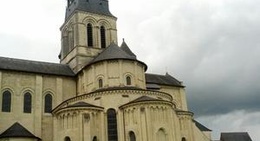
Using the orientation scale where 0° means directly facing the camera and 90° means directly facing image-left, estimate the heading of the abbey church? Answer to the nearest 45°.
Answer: approximately 135°
